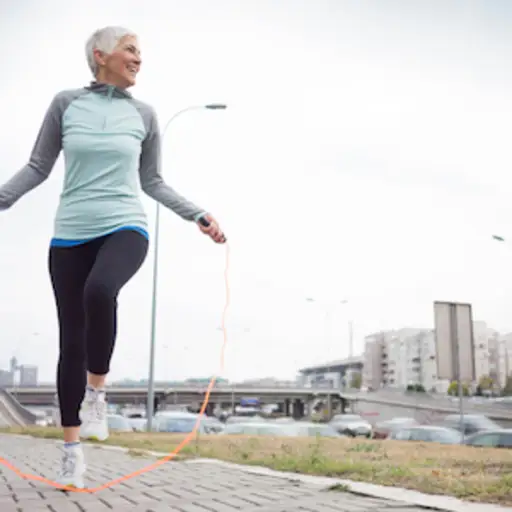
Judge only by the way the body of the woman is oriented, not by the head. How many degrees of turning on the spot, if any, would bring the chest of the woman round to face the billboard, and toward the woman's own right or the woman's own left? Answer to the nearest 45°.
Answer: approximately 135° to the woman's own left

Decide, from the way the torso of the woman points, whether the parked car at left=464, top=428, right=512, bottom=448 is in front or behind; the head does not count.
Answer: behind

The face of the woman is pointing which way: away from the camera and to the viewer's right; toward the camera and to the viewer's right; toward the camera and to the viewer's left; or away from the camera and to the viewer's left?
toward the camera and to the viewer's right
